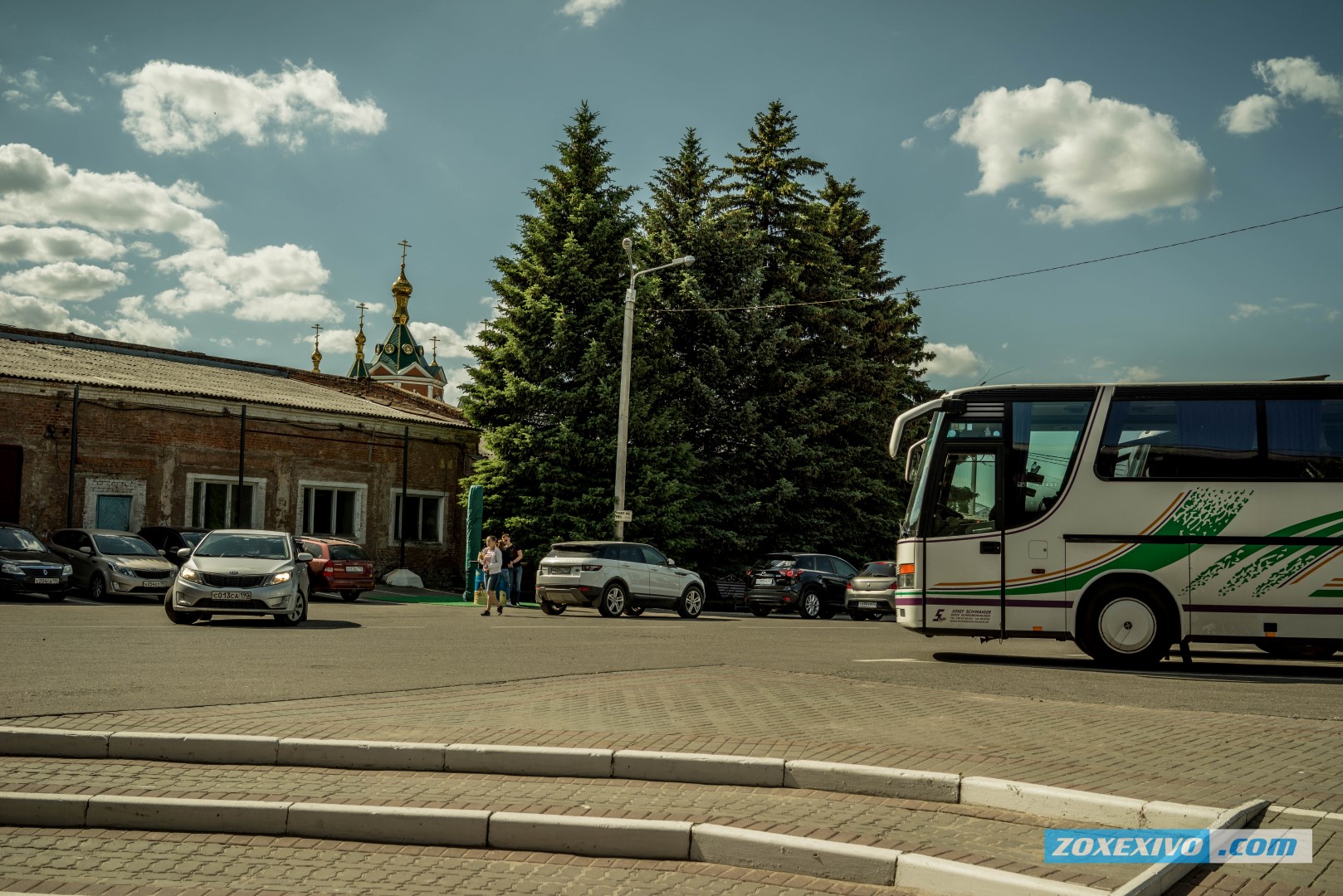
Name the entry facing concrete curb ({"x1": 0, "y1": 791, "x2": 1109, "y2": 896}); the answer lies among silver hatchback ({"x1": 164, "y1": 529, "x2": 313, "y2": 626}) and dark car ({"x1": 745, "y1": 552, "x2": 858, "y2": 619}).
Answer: the silver hatchback

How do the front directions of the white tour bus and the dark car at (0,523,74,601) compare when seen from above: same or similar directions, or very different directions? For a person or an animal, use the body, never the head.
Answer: very different directions

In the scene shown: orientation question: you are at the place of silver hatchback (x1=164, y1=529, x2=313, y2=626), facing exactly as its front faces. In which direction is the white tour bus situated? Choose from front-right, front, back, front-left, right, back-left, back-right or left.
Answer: front-left

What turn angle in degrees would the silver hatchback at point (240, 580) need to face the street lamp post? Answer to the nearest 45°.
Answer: approximately 135° to its left

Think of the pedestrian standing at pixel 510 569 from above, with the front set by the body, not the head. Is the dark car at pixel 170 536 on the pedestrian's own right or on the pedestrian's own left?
on the pedestrian's own right

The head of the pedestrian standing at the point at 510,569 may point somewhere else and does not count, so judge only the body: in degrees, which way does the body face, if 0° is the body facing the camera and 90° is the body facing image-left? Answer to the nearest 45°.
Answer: approximately 45°

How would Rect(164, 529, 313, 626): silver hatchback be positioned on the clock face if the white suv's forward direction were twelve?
The silver hatchback is roughly at 6 o'clock from the white suv.

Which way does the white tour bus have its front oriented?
to the viewer's left

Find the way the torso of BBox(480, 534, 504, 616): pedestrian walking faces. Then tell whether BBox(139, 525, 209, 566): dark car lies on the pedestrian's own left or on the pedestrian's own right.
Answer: on the pedestrian's own right

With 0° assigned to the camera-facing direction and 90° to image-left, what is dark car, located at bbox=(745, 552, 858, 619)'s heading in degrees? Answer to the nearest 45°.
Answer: approximately 225°

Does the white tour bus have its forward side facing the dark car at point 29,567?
yes

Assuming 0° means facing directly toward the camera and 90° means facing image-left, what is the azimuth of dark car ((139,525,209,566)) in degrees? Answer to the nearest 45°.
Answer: approximately 315°

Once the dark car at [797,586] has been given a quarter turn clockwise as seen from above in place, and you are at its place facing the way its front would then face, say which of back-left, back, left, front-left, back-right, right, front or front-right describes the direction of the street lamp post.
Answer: back-right
